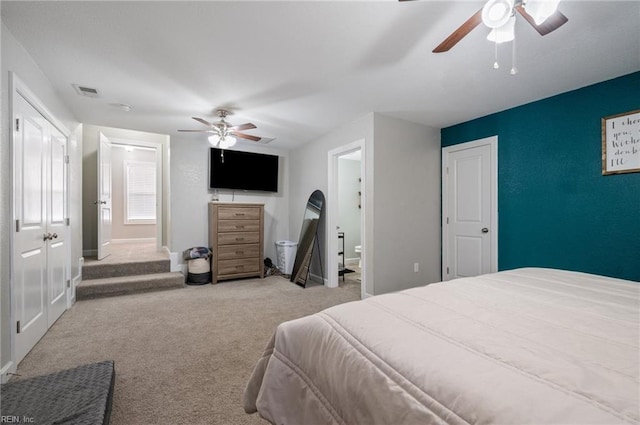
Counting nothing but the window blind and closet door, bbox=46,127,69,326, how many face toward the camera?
1

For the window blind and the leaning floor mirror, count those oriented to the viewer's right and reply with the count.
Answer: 0

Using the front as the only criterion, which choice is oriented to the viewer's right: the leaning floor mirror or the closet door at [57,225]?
the closet door

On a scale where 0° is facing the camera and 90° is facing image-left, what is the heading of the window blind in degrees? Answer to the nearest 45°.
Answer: approximately 0°

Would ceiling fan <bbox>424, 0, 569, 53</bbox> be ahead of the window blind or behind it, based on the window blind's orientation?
ahead

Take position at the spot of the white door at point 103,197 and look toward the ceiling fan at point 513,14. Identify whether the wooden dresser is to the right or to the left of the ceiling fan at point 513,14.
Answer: left

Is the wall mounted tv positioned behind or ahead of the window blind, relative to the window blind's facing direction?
ahead

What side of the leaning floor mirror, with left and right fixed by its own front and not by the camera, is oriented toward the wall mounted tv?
right

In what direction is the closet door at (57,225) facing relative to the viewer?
to the viewer's right

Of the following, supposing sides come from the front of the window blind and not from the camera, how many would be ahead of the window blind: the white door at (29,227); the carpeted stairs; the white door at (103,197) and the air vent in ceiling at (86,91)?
4

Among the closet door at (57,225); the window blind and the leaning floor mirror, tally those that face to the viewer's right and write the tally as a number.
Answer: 1

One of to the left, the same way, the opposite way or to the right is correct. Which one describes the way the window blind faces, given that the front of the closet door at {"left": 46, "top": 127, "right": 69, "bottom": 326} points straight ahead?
to the right
